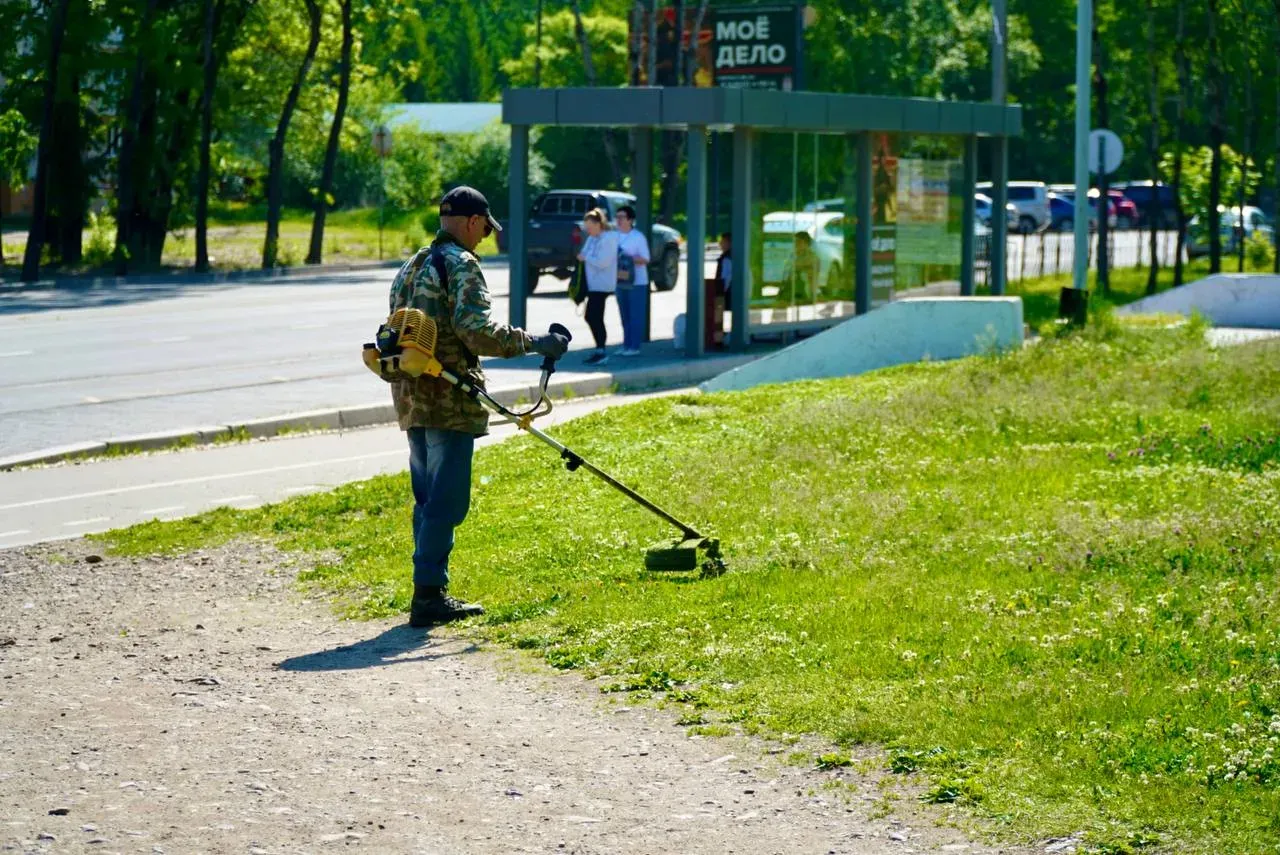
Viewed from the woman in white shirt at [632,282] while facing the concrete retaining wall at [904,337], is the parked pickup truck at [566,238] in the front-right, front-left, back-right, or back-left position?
back-left

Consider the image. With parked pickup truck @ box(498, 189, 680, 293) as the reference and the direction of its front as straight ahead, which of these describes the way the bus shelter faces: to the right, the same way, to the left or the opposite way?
to the left

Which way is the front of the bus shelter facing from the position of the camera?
facing away from the viewer and to the left of the viewer

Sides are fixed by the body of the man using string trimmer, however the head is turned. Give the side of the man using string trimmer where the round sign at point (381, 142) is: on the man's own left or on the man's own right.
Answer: on the man's own left

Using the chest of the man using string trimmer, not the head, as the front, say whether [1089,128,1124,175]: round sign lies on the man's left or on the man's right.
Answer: on the man's left

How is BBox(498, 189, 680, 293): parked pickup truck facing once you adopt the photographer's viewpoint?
facing away from the viewer and to the right of the viewer

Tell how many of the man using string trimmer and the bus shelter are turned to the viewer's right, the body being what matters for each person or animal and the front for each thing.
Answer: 1

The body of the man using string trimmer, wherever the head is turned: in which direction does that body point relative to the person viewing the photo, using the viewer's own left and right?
facing to the right of the viewer

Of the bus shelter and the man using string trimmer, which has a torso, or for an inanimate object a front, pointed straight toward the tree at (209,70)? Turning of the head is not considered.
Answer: the bus shelter

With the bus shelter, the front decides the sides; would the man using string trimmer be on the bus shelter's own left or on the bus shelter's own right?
on the bus shelter's own left

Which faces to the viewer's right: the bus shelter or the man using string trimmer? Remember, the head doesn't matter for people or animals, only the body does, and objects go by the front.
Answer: the man using string trimmer

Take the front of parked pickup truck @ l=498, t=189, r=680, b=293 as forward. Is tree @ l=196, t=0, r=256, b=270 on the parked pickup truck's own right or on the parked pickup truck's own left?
on the parked pickup truck's own left
